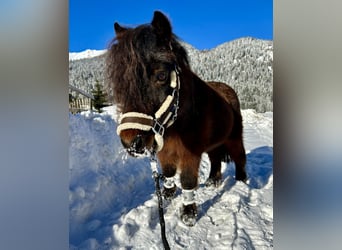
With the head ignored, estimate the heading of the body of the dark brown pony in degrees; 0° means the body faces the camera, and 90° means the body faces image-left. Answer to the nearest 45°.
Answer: approximately 45°
